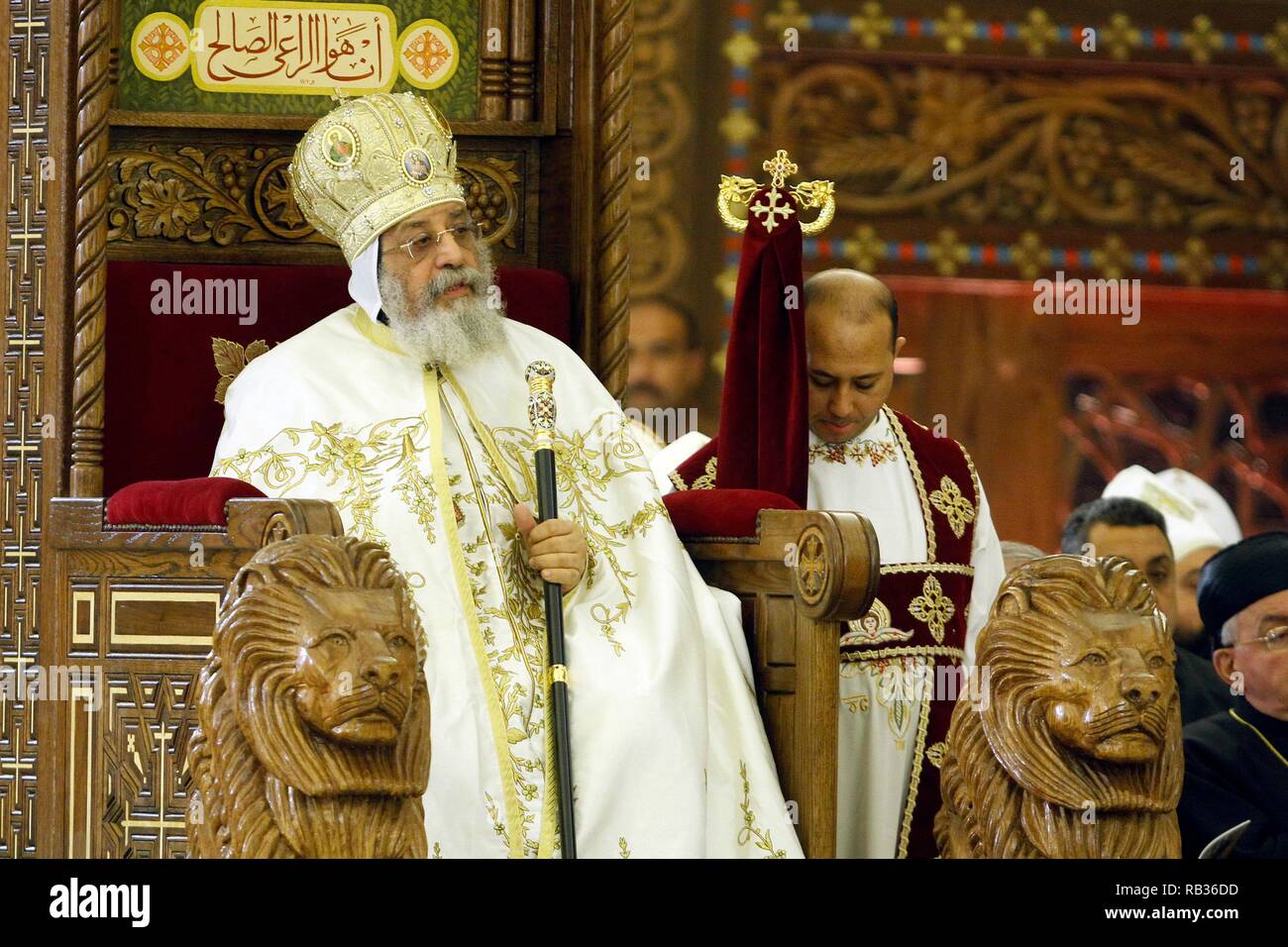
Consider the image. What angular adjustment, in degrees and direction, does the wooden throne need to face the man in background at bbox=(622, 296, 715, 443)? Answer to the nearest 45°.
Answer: approximately 135° to its left

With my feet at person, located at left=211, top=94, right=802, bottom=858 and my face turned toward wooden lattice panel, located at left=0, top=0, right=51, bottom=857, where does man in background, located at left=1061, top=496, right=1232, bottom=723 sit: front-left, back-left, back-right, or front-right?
back-right

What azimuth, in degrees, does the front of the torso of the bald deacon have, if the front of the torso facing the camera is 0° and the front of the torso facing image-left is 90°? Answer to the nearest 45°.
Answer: approximately 0°

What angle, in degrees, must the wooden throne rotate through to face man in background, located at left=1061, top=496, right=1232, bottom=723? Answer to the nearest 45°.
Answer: approximately 90° to its left
